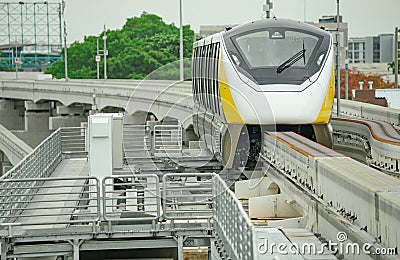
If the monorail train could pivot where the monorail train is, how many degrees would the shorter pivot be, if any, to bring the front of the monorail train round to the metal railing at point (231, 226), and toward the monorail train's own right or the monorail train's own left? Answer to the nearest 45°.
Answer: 0° — it already faces it

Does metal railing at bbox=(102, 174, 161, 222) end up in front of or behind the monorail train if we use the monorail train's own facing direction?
in front

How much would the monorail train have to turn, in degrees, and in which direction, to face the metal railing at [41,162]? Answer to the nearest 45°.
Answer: approximately 90° to its right

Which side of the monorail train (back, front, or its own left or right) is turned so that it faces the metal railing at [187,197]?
front

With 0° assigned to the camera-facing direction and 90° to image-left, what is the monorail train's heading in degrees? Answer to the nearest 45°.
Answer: approximately 0°

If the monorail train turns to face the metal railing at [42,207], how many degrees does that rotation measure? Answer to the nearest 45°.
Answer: approximately 45° to its right
